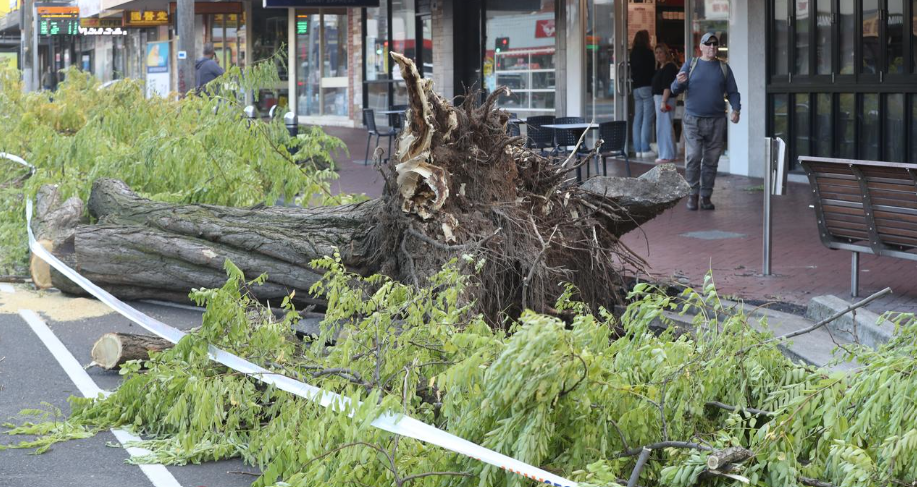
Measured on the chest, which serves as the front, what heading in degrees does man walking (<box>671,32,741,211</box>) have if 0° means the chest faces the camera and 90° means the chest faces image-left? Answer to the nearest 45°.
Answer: approximately 0°

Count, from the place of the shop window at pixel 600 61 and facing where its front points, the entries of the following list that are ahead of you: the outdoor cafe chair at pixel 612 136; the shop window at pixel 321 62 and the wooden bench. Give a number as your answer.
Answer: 2
